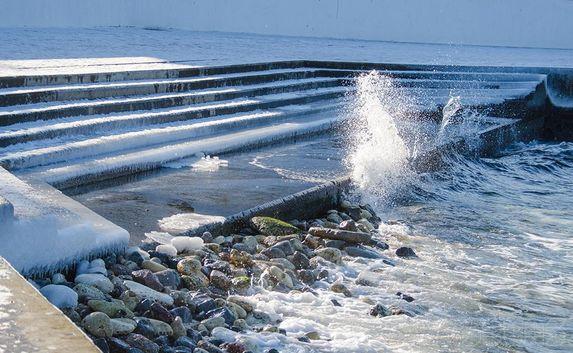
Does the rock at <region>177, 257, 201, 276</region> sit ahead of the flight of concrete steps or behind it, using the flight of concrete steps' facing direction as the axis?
ahead

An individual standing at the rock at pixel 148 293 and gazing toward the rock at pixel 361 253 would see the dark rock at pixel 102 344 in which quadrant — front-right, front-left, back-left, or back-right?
back-right

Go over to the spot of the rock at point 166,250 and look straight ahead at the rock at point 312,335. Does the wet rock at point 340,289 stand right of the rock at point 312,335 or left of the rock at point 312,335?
left

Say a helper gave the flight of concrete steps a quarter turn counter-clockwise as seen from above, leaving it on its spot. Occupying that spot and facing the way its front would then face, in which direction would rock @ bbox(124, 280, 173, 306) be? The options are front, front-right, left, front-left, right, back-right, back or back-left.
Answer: back-right

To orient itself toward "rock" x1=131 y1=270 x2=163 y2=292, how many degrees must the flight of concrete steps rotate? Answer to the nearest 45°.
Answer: approximately 45° to its right

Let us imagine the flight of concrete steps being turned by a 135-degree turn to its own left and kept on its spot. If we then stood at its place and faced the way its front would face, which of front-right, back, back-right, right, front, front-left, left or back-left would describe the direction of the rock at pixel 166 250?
back

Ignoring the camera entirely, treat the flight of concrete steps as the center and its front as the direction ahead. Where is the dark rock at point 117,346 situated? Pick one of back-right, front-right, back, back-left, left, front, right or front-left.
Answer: front-right

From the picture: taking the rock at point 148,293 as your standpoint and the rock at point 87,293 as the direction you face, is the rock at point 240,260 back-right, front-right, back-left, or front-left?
back-right

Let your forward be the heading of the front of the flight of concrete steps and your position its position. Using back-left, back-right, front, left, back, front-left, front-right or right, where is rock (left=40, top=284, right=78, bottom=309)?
front-right

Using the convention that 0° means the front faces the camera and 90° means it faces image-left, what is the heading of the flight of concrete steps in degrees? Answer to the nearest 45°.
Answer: approximately 315°

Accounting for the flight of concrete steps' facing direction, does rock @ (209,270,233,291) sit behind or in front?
in front

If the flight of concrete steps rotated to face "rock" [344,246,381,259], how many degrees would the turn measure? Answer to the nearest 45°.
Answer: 0° — it already faces it

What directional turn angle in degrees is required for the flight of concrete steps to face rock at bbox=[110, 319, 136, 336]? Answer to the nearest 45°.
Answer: approximately 45° to its right

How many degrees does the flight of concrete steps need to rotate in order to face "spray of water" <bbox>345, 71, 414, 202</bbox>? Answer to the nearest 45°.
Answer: approximately 45° to its left

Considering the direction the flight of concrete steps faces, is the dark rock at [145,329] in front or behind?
in front

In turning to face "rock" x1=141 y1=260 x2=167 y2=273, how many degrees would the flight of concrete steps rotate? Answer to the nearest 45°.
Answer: approximately 45° to its right
